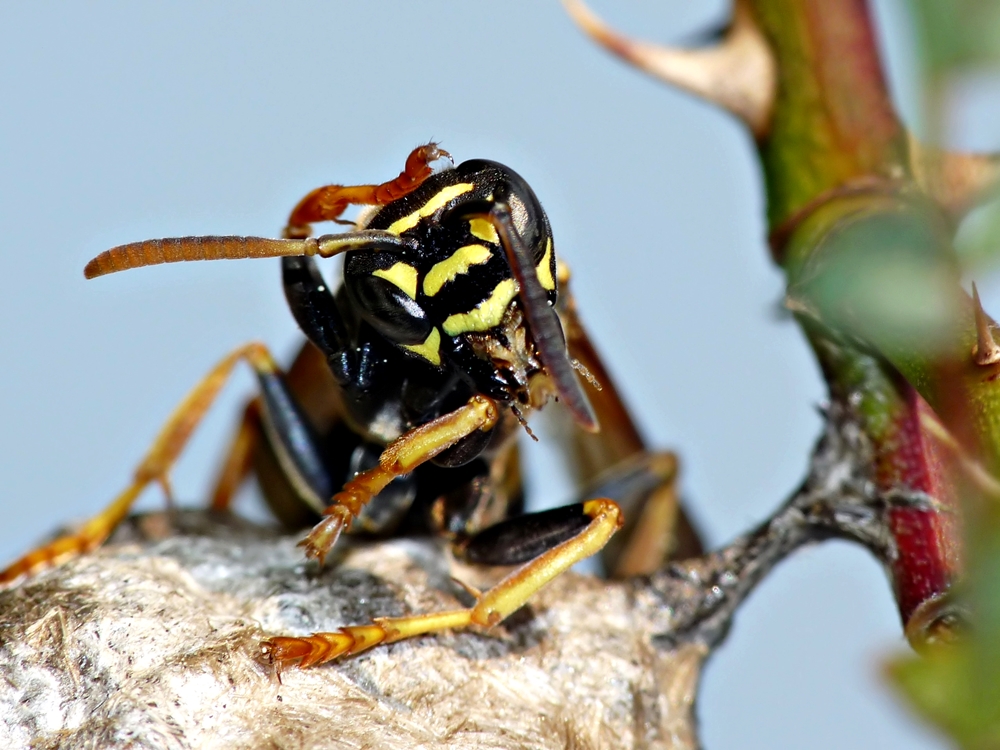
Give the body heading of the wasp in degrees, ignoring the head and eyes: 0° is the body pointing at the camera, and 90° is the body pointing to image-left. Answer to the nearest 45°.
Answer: approximately 0°
